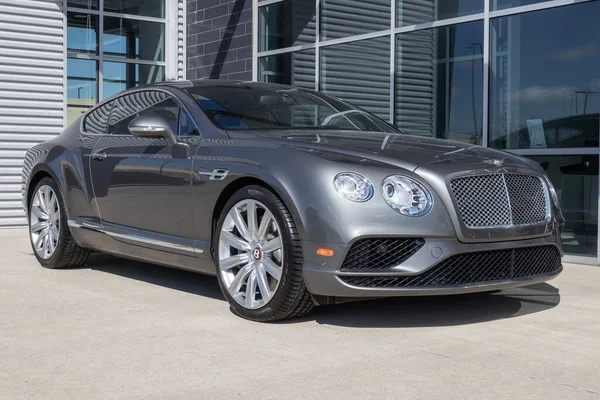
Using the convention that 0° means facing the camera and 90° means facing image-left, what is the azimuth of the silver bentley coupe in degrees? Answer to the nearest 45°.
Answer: approximately 315°

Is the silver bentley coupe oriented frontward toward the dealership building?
no
